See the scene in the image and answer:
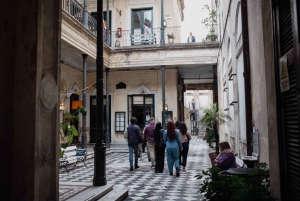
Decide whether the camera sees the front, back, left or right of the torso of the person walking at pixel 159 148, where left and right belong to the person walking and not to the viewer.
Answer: back

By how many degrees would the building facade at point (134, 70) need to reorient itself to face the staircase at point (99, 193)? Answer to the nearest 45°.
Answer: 0° — it already faces it

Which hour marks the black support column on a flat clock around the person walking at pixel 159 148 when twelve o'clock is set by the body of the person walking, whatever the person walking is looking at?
The black support column is roughly at 7 o'clock from the person walking.

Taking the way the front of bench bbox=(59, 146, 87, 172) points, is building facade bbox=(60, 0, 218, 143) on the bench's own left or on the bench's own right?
on the bench's own left

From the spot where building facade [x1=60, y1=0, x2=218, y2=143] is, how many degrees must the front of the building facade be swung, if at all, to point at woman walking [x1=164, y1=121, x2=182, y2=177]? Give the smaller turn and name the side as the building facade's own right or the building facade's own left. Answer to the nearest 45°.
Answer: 0° — it already faces them

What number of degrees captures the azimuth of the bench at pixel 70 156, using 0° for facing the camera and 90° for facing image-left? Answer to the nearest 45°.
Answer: approximately 315°

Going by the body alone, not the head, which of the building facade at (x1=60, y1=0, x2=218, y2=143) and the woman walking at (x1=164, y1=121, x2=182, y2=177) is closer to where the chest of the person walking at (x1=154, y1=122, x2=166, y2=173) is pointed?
the building facade

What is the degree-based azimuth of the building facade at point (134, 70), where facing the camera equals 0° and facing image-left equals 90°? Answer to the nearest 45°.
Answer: approximately 0°

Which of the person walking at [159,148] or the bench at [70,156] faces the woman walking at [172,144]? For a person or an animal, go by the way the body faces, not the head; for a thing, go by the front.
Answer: the bench

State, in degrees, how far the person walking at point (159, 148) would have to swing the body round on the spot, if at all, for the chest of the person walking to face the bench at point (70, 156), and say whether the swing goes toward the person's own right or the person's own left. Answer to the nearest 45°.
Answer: approximately 90° to the person's own left

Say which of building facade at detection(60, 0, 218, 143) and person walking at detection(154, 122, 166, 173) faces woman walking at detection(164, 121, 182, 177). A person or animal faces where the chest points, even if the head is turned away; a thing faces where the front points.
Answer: the building facade

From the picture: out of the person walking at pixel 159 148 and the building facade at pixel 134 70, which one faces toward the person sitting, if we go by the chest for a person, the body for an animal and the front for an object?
the building facade

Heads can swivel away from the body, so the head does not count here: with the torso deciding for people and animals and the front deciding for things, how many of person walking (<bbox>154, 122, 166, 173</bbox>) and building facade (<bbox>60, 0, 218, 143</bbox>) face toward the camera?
1

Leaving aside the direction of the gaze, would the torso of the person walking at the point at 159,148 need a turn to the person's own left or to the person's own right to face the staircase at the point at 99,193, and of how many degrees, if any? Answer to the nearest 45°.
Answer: approximately 180°

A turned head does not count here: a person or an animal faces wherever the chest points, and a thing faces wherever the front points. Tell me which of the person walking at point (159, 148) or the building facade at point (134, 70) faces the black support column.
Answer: the building facade

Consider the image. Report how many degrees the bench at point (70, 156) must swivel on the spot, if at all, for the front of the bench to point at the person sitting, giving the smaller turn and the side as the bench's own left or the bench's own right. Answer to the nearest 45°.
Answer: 0° — it already faces them
